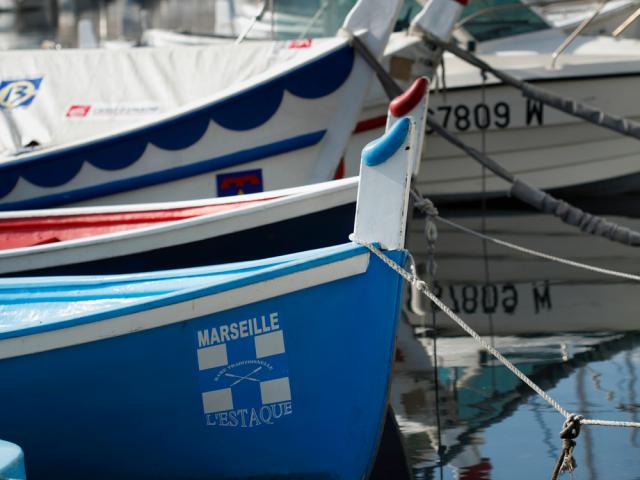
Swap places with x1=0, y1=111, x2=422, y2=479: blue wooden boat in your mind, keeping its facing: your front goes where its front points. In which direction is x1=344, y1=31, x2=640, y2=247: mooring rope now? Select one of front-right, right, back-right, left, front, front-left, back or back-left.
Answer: front-left

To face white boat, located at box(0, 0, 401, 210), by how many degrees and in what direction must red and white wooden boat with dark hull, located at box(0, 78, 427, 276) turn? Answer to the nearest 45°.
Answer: approximately 90° to its left

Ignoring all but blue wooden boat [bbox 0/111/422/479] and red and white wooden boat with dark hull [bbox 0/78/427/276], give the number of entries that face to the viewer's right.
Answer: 2

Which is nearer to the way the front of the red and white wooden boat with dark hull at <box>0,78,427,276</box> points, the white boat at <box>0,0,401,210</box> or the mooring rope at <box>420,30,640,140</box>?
the mooring rope

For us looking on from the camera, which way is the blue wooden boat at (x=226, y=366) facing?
facing to the right of the viewer

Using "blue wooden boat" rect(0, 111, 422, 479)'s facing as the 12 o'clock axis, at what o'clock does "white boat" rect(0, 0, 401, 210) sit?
The white boat is roughly at 9 o'clock from the blue wooden boat.

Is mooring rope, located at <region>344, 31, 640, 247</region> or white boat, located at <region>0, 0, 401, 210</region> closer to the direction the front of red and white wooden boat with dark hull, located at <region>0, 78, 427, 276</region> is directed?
the mooring rope

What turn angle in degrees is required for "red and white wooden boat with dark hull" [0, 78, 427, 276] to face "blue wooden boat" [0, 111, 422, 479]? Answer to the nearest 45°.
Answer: approximately 90° to its right

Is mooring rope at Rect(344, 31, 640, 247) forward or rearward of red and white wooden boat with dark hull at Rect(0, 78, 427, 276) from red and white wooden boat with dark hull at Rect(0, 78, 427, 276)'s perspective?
forward

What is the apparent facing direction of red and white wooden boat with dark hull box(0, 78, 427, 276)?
to the viewer's right

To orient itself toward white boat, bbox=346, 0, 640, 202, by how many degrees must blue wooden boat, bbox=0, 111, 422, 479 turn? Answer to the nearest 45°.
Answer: approximately 45° to its left

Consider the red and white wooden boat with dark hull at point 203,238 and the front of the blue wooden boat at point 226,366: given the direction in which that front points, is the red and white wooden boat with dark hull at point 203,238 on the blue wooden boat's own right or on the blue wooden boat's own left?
on the blue wooden boat's own left
